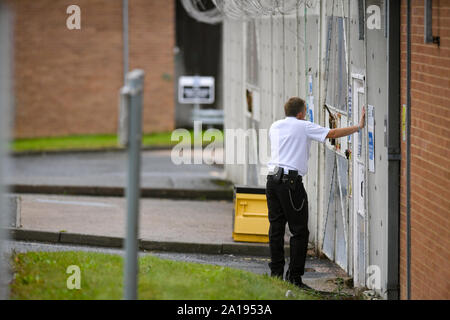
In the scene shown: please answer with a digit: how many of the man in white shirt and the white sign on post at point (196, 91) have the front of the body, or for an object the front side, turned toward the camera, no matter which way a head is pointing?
1

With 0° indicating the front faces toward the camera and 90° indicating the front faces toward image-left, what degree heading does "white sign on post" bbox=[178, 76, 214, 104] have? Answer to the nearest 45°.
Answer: approximately 0°

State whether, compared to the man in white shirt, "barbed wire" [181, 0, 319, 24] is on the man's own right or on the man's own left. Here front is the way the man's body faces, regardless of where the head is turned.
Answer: on the man's own left

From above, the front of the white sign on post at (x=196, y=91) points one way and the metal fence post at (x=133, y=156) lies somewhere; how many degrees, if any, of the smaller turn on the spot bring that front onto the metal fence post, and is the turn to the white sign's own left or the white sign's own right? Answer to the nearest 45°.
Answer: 0° — it already faces it

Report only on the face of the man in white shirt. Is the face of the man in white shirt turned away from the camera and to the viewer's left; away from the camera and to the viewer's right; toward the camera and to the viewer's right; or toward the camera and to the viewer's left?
away from the camera and to the viewer's right

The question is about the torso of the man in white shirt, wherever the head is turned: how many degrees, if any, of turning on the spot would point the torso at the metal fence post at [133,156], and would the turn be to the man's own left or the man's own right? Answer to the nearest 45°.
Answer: approximately 135° to the man's own right

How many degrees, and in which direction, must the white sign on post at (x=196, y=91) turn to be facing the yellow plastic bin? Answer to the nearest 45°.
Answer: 0° — it already faces it

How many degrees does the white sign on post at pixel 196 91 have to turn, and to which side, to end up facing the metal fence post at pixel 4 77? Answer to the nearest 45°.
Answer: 0° — it already faces it

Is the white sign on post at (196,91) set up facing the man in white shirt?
yes

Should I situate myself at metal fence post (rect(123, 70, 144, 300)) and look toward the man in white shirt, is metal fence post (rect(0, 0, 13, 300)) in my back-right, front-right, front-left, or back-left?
back-left

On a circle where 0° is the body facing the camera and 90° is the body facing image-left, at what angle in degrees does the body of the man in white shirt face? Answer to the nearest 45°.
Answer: approximately 225°

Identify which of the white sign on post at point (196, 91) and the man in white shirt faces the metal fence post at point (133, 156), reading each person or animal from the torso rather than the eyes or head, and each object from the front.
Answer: the white sign on post
